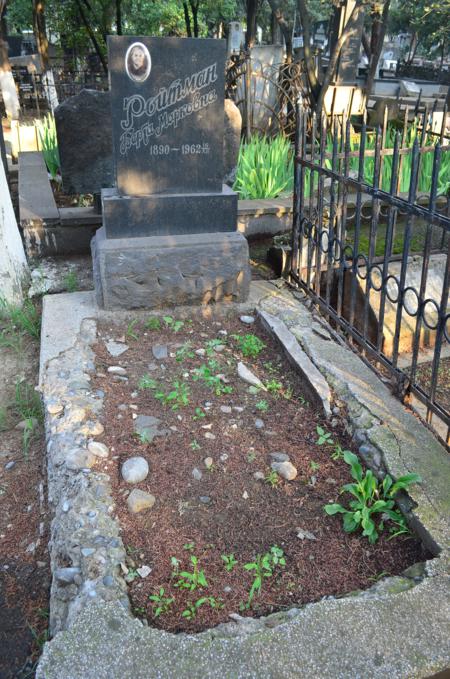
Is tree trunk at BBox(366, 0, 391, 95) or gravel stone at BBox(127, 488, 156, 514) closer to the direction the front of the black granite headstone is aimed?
the gravel stone

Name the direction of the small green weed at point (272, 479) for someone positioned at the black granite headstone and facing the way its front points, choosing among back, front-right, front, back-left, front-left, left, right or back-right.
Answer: front

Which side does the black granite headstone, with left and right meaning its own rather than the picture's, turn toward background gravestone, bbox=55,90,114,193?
back

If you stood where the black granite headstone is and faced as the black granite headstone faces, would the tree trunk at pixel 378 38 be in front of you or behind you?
behind

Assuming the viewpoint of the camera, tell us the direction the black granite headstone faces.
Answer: facing the viewer

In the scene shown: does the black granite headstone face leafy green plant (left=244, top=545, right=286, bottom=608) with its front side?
yes

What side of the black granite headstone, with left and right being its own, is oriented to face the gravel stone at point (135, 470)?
front

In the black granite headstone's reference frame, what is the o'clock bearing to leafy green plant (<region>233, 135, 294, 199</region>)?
The leafy green plant is roughly at 7 o'clock from the black granite headstone.

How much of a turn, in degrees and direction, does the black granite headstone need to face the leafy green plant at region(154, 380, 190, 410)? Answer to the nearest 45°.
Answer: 0° — it already faces it

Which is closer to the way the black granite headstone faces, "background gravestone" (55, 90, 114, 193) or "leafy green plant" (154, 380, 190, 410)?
the leafy green plant
